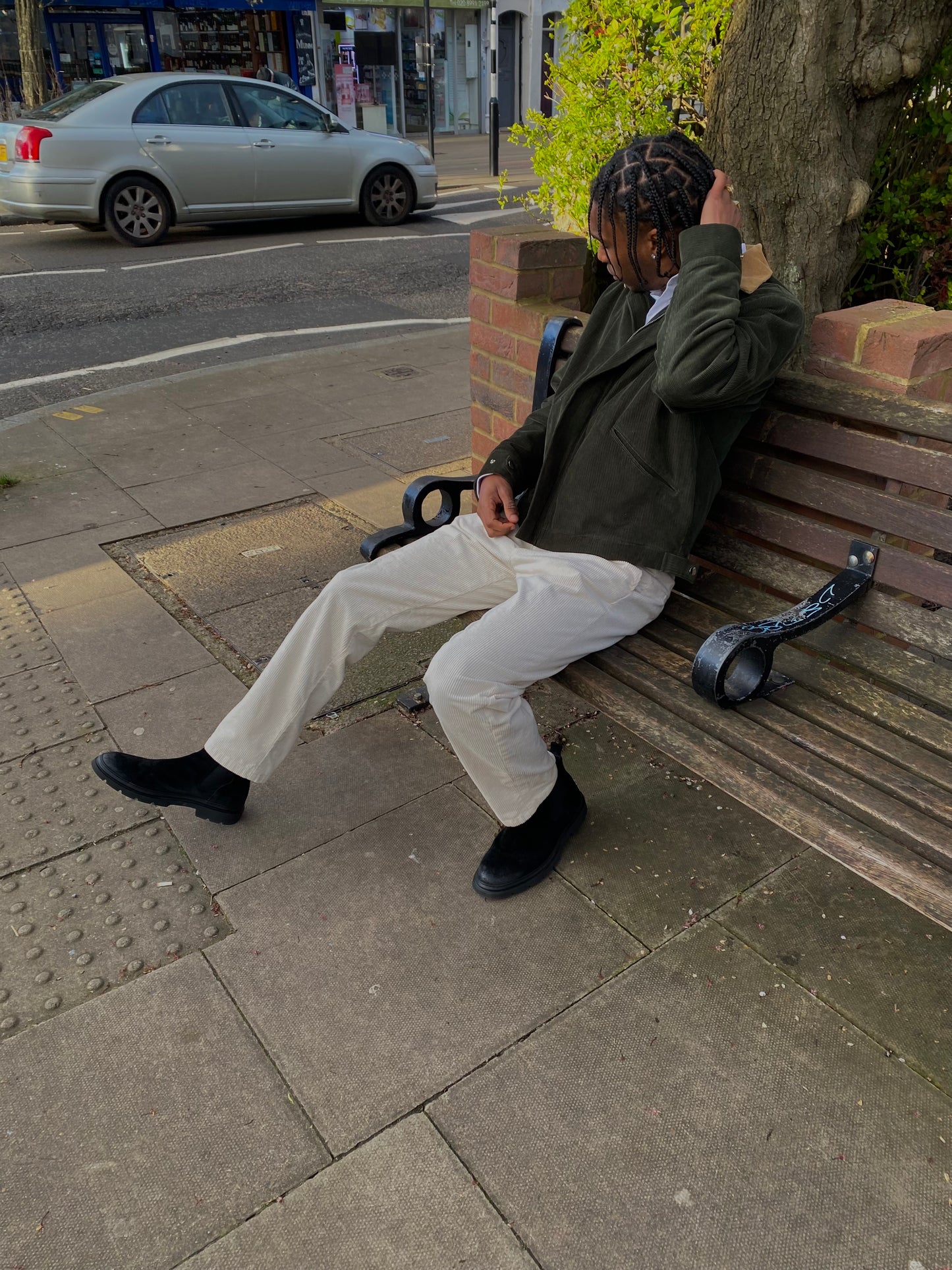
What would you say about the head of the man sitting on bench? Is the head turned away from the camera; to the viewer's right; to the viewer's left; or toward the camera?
to the viewer's left

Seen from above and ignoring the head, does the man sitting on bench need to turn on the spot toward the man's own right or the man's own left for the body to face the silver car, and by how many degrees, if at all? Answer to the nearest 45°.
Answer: approximately 135° to the man's own right

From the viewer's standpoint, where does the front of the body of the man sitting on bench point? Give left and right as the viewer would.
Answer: facing the viewer and to the left of the viewer

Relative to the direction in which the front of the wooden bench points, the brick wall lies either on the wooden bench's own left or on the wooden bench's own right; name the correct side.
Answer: on the wooden bench's own right

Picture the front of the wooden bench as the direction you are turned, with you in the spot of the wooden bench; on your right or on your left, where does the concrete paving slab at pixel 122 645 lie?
on your right

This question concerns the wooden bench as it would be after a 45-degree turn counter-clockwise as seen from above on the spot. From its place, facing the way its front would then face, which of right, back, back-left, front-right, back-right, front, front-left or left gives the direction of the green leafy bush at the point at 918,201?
back

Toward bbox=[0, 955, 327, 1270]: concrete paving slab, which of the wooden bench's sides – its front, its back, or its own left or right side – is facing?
front

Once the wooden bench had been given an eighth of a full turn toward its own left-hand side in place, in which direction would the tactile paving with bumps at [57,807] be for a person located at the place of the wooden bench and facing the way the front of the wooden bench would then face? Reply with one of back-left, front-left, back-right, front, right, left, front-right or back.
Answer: right

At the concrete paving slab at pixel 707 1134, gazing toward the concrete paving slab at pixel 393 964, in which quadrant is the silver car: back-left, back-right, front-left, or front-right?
front-right

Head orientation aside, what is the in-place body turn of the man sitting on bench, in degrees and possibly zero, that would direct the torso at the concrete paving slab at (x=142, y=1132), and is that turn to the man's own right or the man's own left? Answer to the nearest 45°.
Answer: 0° — they already face it

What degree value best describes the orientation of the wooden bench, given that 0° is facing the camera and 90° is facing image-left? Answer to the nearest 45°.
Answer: approximately 45°

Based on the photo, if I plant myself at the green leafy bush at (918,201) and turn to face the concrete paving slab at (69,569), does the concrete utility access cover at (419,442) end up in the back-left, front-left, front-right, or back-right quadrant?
front-right

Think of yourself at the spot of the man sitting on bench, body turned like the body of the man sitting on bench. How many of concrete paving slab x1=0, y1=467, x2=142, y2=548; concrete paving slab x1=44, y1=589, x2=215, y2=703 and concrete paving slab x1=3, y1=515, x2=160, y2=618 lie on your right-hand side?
3

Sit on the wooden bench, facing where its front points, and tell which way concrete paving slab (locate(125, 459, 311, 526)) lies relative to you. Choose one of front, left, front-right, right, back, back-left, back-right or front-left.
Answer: right
